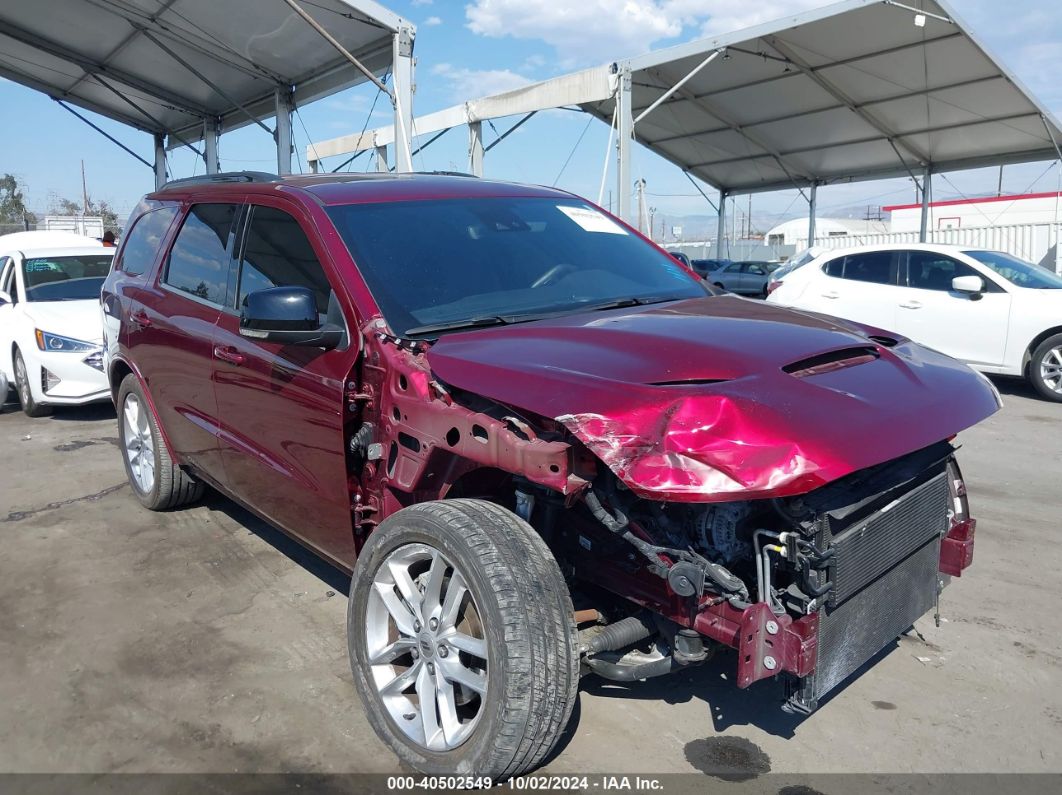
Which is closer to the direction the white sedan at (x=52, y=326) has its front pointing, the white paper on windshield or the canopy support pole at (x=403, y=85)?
the white paper on windshield

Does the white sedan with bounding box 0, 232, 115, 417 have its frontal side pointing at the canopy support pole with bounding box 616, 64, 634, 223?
no

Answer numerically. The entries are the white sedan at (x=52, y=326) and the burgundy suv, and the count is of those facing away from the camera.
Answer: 0

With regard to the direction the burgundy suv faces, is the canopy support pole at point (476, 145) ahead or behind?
behind

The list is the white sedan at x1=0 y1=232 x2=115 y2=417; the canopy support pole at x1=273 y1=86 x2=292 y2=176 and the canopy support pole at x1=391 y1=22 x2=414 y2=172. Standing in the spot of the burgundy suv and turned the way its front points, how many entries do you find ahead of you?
0

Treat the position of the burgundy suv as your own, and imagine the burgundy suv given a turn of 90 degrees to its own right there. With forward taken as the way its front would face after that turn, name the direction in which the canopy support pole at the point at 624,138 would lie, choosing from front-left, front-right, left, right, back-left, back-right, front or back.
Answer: back-right

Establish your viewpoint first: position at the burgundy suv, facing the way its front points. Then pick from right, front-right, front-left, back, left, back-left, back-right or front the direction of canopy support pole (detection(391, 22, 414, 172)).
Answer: back-left

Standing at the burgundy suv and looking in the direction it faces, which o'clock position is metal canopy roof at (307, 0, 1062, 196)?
The metal canopy roof is roughly at 8 o'clock from the burgundy suv.

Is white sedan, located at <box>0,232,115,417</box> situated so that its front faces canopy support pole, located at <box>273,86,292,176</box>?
no

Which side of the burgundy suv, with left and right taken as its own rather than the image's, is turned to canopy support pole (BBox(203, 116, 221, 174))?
back

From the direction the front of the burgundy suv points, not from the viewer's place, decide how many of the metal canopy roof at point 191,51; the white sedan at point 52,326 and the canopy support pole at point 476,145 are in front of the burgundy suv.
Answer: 0

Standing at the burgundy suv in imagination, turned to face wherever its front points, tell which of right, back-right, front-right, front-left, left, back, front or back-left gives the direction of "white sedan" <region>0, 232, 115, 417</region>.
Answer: back

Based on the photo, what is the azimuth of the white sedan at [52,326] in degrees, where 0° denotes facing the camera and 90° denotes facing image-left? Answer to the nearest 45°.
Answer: approximately 315°

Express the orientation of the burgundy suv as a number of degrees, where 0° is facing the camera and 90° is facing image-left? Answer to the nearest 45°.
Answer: approximately 315°

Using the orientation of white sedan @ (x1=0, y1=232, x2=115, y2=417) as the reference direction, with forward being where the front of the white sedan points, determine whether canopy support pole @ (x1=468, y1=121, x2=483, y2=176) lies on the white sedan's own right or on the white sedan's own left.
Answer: on the white sedan's own left
